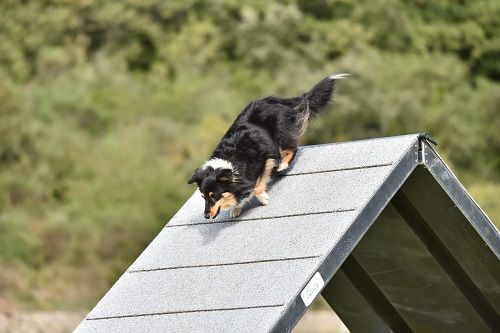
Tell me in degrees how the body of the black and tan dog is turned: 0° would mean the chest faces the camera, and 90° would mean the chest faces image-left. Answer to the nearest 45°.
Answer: approximately 45°
